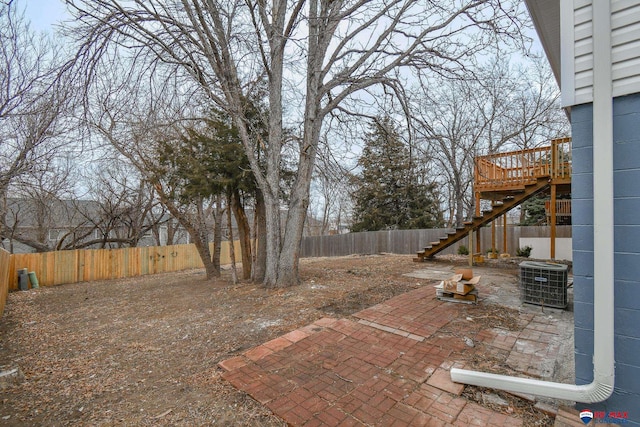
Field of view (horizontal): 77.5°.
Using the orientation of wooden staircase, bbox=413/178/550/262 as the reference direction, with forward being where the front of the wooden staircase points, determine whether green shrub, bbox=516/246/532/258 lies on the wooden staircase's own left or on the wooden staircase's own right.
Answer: on the wooden staircase's own right

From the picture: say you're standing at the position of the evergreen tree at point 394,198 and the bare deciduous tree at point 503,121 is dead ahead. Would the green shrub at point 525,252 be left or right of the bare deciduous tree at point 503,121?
right

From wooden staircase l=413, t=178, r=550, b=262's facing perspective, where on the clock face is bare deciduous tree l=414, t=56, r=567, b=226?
The bare deciduous tree is roughly at 3 o'clock from the wooden staircase.

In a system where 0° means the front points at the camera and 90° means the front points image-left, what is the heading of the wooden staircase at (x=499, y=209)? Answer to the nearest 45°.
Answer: approximately 90°

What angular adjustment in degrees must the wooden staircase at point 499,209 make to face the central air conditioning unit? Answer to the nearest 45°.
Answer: approximately 90° to its left

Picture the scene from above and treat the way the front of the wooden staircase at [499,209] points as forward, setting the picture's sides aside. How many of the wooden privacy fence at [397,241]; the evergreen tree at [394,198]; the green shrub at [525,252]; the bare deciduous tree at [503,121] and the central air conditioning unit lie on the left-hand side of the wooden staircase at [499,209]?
1

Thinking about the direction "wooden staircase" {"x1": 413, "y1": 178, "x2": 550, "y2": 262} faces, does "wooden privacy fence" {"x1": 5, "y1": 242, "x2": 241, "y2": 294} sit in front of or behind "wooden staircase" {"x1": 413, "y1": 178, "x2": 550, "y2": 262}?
in front

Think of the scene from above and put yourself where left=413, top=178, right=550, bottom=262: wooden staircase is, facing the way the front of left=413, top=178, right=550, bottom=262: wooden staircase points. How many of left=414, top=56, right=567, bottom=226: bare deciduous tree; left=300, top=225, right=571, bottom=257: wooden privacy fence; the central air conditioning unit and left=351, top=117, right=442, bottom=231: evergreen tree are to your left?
1

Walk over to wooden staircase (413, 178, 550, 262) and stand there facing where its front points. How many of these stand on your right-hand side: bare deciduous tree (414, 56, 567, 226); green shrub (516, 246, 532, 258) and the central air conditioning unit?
2

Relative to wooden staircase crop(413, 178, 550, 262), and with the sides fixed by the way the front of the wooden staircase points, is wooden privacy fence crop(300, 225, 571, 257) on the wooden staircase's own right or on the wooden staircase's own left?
on the wooden staircase's own right

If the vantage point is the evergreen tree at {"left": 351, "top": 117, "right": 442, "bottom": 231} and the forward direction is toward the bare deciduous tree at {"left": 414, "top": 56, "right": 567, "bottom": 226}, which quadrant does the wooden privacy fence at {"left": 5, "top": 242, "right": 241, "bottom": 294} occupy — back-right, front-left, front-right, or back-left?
back-right
